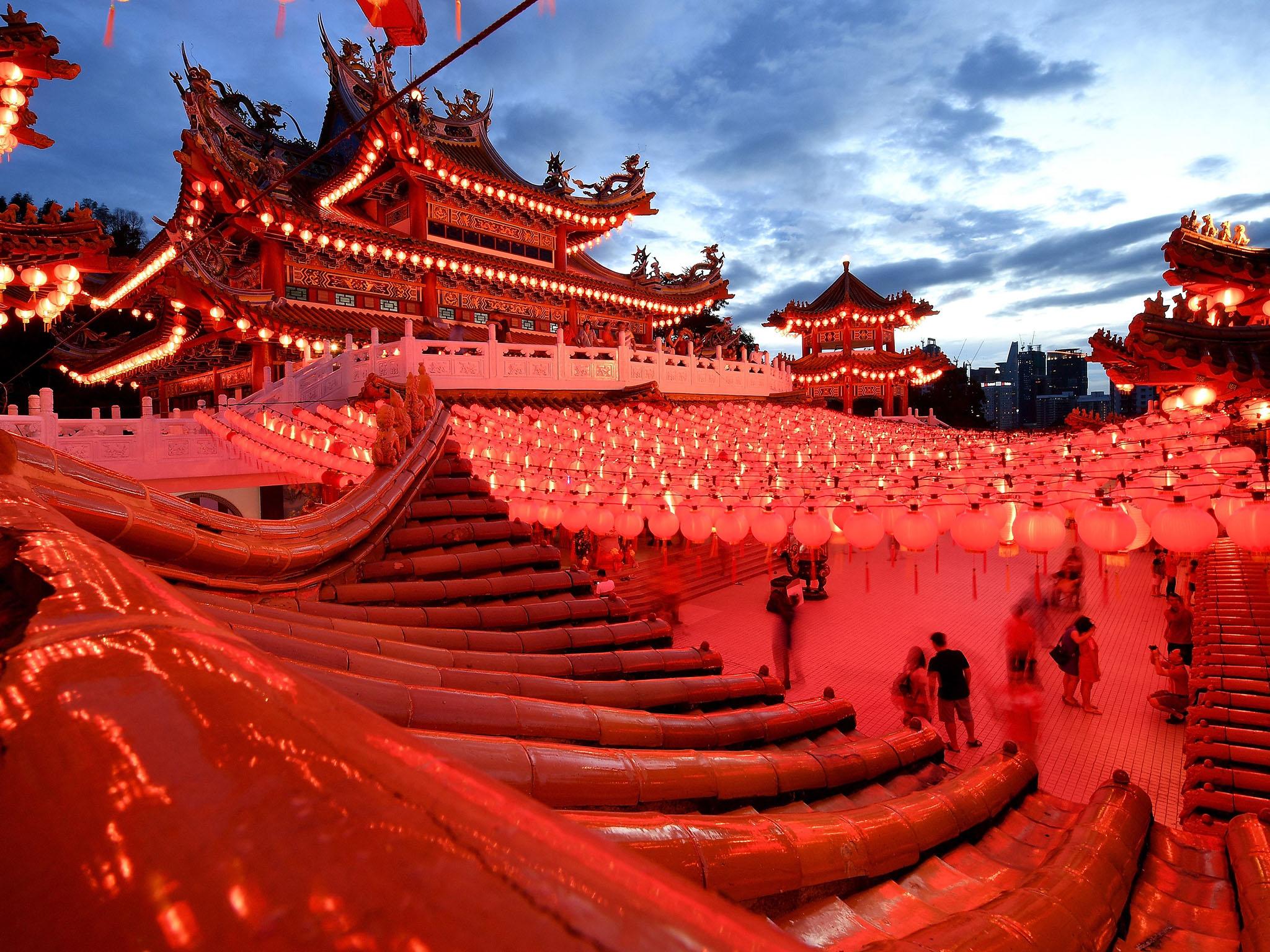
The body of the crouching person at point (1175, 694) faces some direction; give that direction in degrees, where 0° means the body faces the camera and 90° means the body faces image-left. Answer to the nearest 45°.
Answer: approximately 90°

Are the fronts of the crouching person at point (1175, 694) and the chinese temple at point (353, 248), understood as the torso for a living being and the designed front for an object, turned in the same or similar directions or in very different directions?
very different directions

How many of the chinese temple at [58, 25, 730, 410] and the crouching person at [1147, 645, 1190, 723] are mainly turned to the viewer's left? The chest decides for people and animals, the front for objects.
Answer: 1

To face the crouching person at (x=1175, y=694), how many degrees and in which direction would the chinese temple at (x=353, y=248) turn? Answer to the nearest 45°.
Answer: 0° — it already faces them
